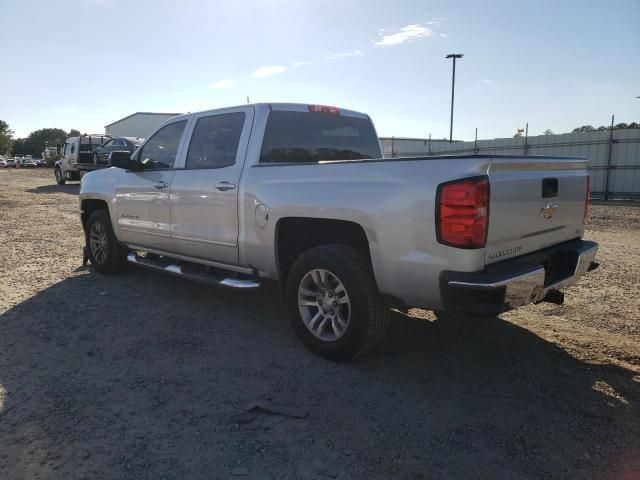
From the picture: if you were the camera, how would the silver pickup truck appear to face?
facing away from the viewer and to the left of the viewer

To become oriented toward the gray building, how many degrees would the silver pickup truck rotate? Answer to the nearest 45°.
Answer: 0° — it already faces it
